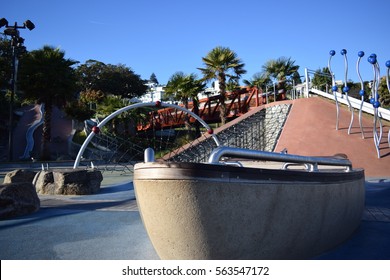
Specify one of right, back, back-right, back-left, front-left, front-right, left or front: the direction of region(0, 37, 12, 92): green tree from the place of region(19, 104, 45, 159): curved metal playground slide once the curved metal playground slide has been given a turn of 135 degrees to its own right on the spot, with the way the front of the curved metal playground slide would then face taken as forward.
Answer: front

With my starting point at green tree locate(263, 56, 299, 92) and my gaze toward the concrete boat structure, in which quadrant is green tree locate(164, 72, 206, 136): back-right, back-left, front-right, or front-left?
front-right

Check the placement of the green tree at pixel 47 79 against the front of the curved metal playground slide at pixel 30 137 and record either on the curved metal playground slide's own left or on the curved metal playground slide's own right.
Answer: on the curved metal playground slide's own left

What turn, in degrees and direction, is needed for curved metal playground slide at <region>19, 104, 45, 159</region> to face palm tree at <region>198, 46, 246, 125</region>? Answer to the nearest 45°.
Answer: approximately 90° to its left

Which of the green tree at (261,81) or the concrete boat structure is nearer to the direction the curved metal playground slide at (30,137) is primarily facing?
the concrete boat structure
